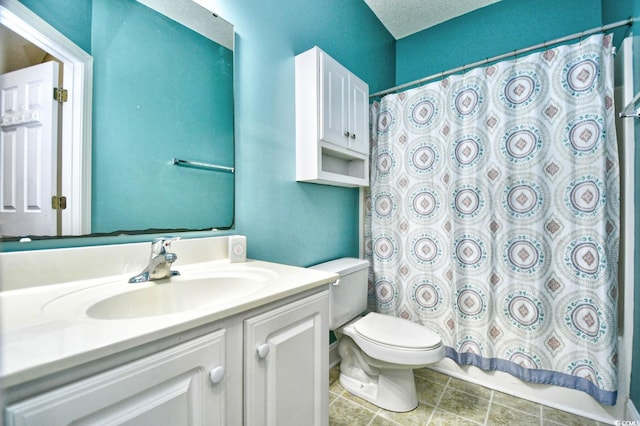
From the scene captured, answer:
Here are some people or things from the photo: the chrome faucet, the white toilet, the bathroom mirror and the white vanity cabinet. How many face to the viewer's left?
0

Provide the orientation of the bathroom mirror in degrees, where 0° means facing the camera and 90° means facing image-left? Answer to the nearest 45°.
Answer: approximately 315°

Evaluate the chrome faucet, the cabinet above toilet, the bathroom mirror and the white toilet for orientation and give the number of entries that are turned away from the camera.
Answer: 0

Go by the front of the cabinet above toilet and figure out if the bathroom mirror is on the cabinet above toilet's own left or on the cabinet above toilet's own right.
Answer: on the cabinet above toilet's own right

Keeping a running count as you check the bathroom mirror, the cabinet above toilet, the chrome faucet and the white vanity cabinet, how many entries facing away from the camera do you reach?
0

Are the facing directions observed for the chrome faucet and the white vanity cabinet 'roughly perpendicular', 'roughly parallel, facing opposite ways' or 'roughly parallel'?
roughly parallel

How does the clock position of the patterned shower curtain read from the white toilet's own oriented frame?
The patterned shower curtain is roughly at 10 o'clock from the white toilet.

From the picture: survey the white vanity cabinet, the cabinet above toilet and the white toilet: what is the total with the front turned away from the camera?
0

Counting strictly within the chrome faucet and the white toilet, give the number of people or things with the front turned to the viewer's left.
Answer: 0

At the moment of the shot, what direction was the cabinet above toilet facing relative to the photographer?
facing the viewer and to the right of the viewer

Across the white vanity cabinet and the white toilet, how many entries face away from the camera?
0

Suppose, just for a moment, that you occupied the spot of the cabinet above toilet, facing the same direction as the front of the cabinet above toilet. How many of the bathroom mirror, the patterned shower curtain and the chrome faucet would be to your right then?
2

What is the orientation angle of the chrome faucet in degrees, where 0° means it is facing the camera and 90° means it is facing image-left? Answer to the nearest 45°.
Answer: approximately 315°

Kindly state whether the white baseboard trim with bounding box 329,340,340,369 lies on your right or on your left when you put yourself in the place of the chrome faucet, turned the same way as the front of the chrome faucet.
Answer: on your left

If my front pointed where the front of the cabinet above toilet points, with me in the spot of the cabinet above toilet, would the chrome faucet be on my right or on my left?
on my right
